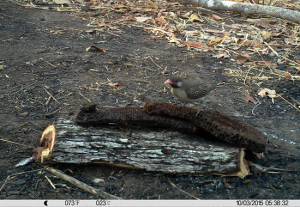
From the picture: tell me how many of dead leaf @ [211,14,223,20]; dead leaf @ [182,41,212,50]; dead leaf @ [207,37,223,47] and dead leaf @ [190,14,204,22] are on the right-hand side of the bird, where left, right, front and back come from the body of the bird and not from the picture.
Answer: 4

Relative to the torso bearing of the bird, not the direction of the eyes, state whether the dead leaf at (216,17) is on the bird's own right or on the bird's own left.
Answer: on the bird's own right

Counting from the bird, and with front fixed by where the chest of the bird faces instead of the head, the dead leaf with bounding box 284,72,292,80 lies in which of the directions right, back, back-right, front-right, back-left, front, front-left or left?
back-right

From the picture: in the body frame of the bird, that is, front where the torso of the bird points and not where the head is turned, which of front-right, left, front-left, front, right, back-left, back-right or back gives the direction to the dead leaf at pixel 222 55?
right

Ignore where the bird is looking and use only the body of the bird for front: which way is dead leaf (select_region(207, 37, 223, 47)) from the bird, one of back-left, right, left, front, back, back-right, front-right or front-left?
right

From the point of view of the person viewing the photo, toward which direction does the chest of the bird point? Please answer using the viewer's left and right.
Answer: facing to the left of the viewer

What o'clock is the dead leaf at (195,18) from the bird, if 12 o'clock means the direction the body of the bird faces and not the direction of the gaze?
The dead leaf is roughly at 3 o'clock from the bird.

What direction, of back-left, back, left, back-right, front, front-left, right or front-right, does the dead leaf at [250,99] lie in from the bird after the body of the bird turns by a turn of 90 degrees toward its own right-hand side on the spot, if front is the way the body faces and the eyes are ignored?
front-right

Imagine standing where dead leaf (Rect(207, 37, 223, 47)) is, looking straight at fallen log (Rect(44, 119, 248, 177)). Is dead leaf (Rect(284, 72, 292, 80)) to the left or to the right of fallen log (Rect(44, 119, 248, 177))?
left

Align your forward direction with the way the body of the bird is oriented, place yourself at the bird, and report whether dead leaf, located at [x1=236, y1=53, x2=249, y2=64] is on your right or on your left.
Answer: on your right

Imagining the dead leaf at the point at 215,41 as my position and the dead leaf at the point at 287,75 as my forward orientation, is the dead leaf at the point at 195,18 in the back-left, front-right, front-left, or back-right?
back-left

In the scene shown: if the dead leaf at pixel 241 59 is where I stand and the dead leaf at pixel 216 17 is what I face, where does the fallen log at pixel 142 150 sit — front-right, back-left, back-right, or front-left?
back-left

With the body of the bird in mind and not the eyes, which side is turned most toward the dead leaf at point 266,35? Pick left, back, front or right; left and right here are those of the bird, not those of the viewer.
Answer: right

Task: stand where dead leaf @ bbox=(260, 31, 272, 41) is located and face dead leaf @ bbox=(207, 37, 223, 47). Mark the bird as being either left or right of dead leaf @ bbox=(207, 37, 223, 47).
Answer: left
